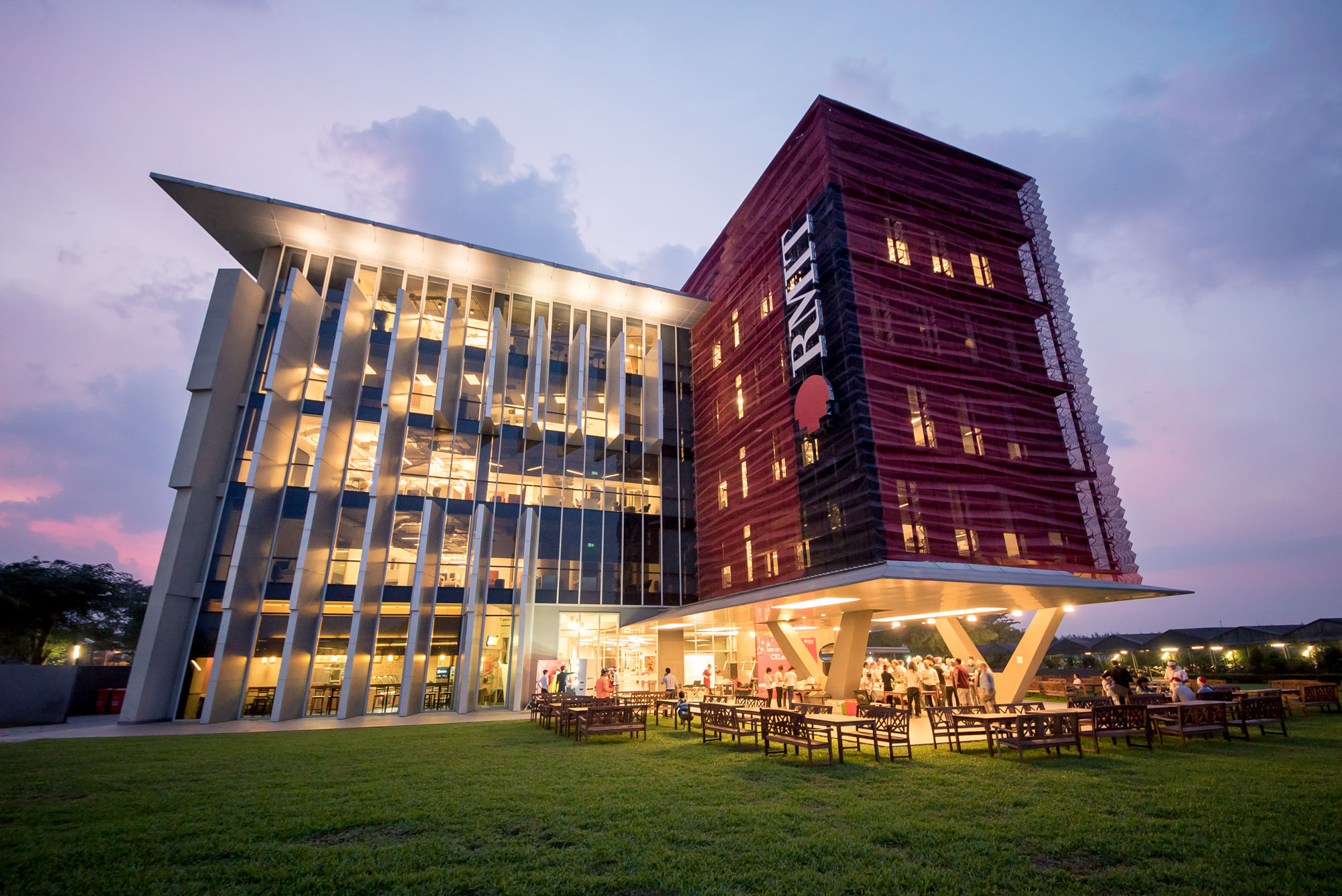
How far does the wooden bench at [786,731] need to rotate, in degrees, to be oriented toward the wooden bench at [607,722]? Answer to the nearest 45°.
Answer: approximately 135° to its left

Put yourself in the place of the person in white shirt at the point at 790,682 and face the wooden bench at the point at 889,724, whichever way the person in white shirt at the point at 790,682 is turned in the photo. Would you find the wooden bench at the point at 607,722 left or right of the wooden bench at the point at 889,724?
right

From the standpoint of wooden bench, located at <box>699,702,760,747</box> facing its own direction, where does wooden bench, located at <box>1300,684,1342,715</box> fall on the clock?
wooden bench, located at <box>1300,684,1342,715</box> is roughly at 1 o'clock from wooden bench, located at <box>699,702,760,747</box>.

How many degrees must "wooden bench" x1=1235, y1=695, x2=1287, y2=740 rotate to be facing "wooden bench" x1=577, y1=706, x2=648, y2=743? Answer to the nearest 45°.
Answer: approximately 90° to its left

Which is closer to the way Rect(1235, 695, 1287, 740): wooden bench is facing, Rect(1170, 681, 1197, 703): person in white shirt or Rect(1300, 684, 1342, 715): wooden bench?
the person in white shirt

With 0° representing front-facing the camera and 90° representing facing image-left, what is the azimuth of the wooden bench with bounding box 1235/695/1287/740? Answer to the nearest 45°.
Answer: approximately 135°

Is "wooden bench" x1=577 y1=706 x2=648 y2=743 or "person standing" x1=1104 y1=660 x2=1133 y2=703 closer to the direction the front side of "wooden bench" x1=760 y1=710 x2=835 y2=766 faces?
the person standing

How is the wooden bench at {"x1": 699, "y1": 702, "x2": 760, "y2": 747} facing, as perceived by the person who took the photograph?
facing away from the viewer and to the right of the viewer

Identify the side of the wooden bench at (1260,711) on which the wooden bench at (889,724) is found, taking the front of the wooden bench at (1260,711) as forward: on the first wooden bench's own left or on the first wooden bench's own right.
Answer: on the first wooden bench's own left

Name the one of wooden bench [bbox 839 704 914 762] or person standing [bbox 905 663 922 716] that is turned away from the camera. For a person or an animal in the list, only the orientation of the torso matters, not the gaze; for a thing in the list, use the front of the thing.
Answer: the person standing

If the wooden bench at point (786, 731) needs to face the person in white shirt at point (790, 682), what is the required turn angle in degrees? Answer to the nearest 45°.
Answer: approximately 45° to its left

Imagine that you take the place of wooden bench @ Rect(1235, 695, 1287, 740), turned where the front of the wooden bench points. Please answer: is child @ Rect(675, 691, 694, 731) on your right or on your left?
on your left

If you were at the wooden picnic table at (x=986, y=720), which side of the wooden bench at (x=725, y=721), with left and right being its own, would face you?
right

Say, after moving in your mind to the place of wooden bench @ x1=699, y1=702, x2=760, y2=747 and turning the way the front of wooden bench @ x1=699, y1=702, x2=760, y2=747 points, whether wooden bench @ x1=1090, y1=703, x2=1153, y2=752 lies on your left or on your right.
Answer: on your right
